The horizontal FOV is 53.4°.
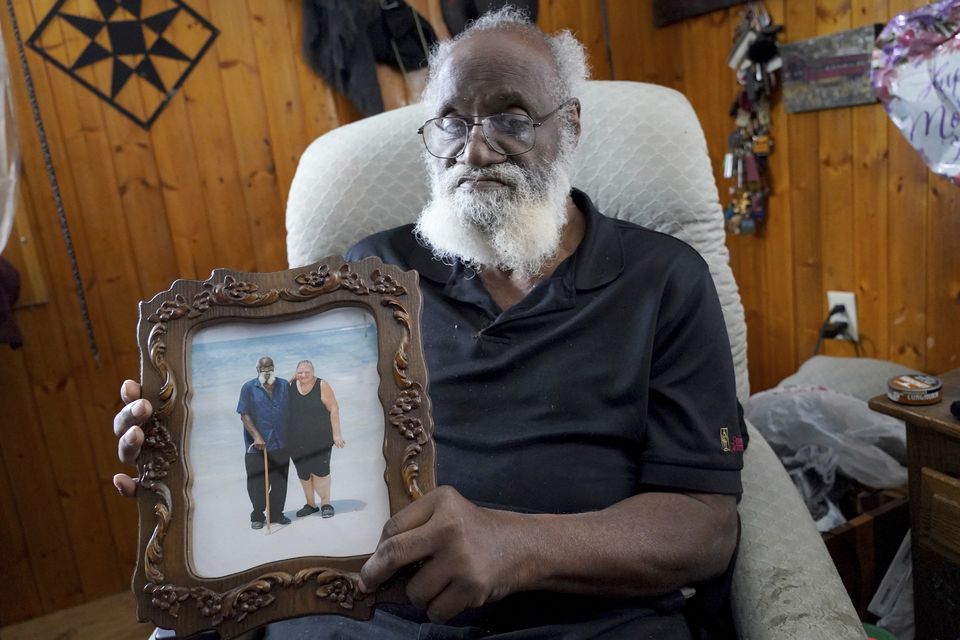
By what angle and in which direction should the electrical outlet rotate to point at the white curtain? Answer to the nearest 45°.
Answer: approximately 45° to its right

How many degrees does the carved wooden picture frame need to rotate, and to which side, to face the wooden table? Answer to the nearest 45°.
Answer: approximately 90° to its left

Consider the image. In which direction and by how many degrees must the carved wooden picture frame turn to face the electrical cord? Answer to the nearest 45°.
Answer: approximately 135° to its left

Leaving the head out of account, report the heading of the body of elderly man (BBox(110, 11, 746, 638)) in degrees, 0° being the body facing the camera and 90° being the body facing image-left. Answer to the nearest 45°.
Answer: approximately 45°

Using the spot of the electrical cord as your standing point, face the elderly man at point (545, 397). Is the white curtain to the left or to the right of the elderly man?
right

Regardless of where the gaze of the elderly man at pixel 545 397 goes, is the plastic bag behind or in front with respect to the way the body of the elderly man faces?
behind

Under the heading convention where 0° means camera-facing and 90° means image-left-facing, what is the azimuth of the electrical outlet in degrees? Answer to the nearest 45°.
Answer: approximately 0°

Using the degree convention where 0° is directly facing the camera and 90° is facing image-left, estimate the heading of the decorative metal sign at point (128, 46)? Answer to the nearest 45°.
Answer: approximately 0°
